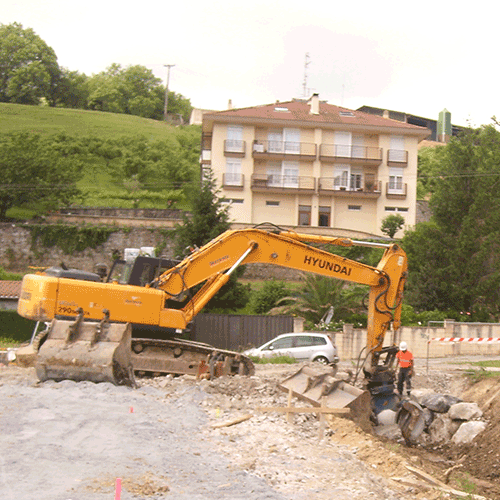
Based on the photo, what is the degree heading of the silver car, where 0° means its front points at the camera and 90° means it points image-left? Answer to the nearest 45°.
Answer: approximately 90°

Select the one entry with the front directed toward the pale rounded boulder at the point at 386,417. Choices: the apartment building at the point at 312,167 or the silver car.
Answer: the apartment building

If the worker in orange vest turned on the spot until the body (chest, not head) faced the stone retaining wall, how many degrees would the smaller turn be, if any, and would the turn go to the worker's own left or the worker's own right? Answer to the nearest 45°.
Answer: approximately 135° to the worker's own right

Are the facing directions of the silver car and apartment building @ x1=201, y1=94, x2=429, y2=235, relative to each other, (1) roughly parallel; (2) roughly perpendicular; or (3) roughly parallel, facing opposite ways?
roughly perpendicular

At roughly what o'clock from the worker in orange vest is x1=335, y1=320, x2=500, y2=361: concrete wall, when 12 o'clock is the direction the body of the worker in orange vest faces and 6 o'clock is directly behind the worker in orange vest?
The concrete wall is roughly at 6 o'clock from the worker in orange vest.

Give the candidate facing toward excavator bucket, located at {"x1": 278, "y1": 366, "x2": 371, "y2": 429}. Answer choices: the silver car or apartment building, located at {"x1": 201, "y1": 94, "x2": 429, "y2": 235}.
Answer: the apartment building

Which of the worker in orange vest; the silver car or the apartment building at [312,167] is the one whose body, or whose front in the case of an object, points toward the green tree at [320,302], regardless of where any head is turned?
the apartment building

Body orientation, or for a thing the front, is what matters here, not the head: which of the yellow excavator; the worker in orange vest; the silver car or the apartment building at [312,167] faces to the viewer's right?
the yellow excavator

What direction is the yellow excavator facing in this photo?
to the viewer's right

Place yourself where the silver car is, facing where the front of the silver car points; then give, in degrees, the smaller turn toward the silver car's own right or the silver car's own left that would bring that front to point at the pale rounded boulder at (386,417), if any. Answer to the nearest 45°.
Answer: approximately 90° to the silver car's own left
